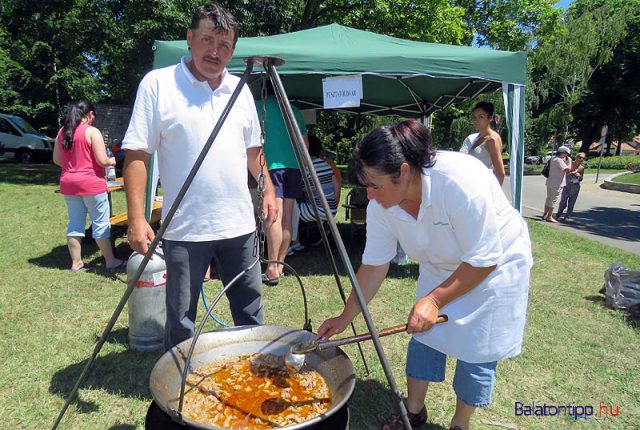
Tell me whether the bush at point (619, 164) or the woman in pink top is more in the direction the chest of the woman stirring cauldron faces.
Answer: the woman in pink top

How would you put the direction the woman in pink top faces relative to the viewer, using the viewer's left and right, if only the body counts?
facing away from the viewer and to the right of the viewer

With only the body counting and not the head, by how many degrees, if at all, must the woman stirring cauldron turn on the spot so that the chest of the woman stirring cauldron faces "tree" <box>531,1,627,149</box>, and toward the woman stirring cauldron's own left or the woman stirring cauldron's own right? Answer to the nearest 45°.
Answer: approximately 135° to the woman stirring cauldron's own right

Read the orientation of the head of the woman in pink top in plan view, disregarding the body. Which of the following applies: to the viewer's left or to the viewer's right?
to the viewer's right

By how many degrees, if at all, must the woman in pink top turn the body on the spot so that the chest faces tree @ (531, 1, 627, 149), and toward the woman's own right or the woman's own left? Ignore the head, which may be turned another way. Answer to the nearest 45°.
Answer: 0° — they already face it

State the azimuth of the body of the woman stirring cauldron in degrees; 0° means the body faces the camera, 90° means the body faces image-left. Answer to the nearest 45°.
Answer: approximately 45°
